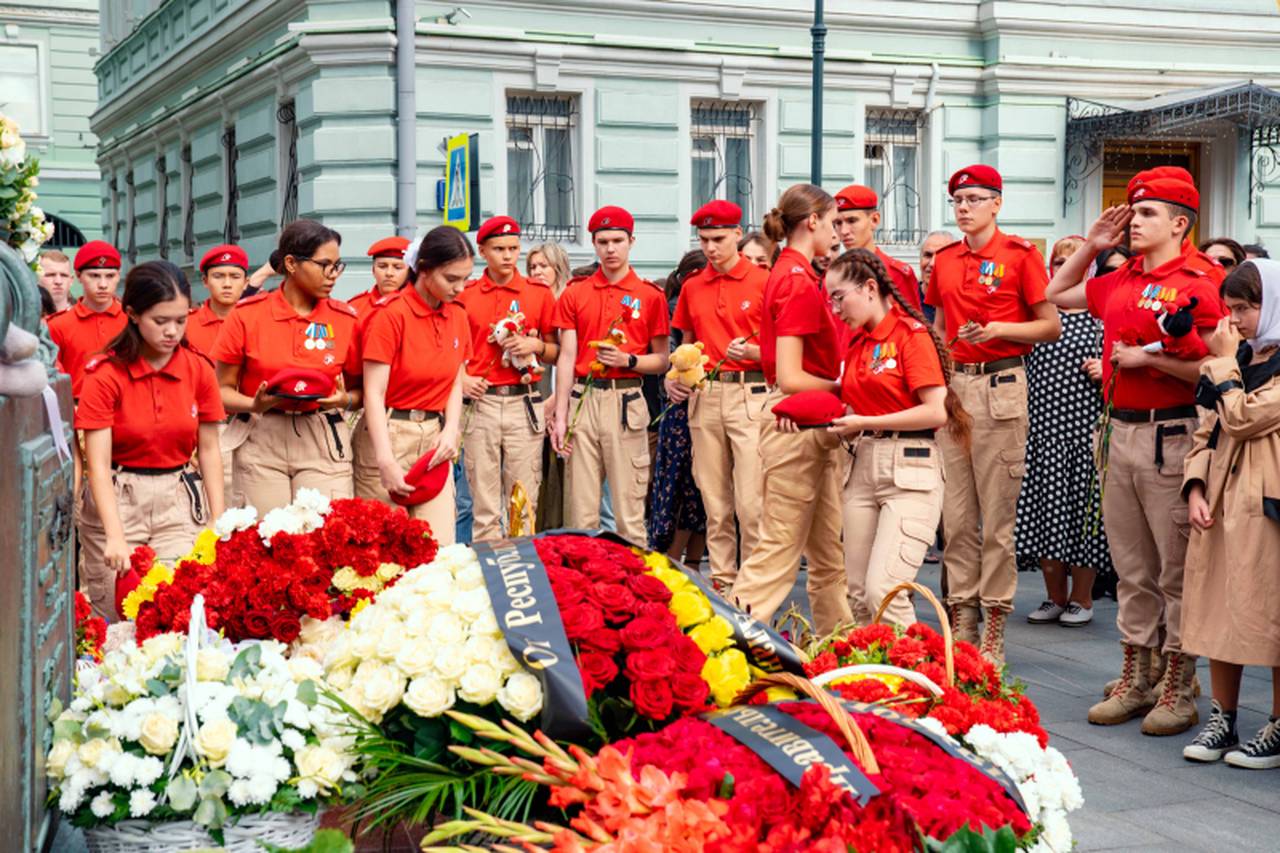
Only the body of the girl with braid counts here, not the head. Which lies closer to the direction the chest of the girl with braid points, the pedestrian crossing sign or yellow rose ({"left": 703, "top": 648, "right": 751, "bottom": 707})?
the yellow rose

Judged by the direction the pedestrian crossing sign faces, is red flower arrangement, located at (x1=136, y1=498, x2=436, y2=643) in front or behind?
in front

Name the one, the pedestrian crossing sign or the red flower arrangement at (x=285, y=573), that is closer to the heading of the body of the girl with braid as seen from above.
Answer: the red flower arrangement

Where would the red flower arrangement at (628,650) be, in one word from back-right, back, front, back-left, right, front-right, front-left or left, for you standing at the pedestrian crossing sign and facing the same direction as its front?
front-left

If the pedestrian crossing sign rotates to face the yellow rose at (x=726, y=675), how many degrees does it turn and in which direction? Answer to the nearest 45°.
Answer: approximately 45° to its left

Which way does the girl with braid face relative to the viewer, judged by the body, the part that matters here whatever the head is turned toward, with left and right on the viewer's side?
facing the viewer and to the left of the viewer

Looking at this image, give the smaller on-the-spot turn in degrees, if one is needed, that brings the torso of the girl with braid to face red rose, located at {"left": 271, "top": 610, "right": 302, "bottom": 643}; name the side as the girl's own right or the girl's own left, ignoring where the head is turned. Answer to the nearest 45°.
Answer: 0° — they already face it

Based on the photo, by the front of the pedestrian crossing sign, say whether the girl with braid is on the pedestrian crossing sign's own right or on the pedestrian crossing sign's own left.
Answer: on the pedestrian crossing sign's own left

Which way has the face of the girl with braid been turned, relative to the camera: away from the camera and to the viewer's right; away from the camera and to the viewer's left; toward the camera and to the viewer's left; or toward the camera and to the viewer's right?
toward the camera and to the viewer's left

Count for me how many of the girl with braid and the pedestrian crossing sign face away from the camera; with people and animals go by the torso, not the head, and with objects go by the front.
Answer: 0
